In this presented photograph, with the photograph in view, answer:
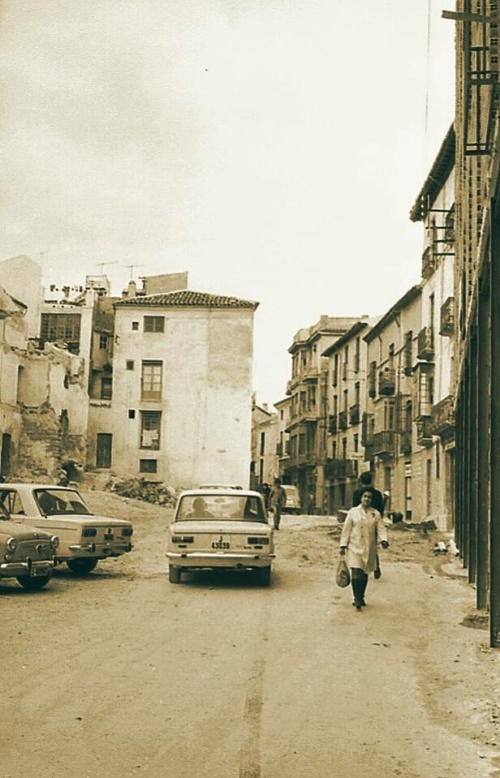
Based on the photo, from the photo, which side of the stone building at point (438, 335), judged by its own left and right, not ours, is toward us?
left

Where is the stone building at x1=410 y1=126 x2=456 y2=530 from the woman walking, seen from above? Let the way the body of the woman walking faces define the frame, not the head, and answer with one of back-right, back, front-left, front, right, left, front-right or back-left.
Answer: back

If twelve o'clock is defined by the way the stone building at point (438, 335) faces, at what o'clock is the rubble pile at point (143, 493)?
The rubble pile is roughly at 1 o'clock from the stone building.

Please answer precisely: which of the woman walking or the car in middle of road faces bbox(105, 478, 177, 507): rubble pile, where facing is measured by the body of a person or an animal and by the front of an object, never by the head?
the car in middle of road

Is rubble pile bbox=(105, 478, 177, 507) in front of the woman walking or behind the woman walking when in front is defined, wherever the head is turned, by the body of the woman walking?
behind

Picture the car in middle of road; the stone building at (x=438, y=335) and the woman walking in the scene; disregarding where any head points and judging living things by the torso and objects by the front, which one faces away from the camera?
the car in middle of road

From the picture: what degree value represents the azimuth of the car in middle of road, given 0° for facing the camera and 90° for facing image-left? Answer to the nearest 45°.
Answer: approximately 180°

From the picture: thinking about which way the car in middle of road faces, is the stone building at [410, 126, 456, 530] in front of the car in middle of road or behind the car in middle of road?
in front

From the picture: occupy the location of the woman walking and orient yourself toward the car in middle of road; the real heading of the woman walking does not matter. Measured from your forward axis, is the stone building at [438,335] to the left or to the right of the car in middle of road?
right
